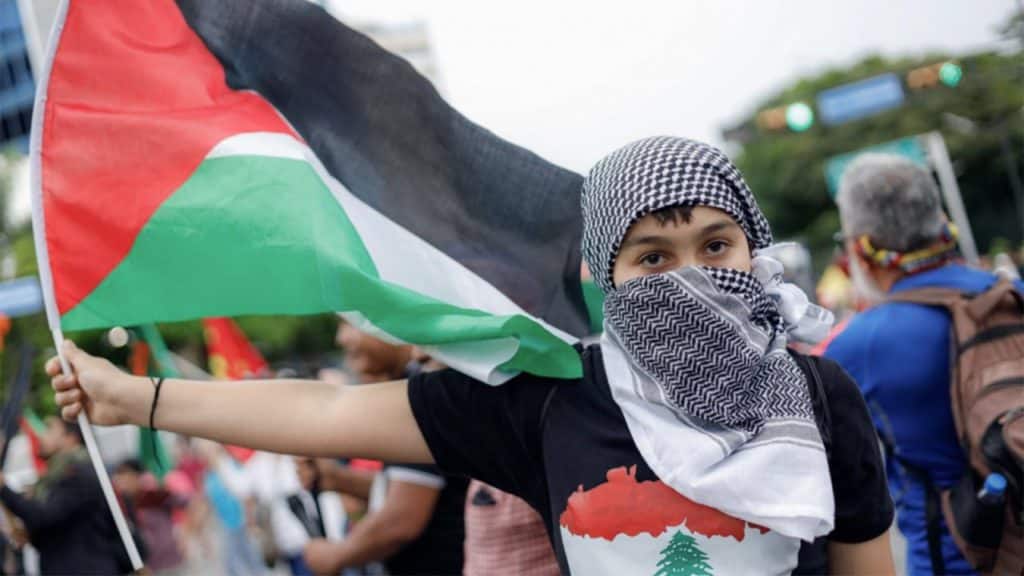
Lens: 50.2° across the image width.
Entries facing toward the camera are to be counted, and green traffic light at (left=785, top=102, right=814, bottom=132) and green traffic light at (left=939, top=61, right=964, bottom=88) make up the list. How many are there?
2

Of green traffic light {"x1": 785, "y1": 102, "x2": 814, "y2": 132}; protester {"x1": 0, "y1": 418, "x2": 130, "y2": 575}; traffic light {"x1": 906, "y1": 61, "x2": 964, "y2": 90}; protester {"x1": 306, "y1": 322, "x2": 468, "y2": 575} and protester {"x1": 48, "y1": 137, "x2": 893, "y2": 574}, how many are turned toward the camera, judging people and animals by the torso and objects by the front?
3

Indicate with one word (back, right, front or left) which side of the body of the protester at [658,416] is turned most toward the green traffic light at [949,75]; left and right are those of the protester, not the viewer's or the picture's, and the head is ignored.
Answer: back

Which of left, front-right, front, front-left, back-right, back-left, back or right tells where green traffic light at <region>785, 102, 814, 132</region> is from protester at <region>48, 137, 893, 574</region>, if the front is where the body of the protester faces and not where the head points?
back

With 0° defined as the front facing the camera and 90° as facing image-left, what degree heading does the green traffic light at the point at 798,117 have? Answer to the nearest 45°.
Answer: approximately 0°

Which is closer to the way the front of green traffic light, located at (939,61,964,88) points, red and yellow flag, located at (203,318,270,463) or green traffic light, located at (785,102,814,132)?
the red and yellow flag

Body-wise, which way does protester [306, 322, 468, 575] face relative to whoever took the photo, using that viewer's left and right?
facing to the left of the viewer
